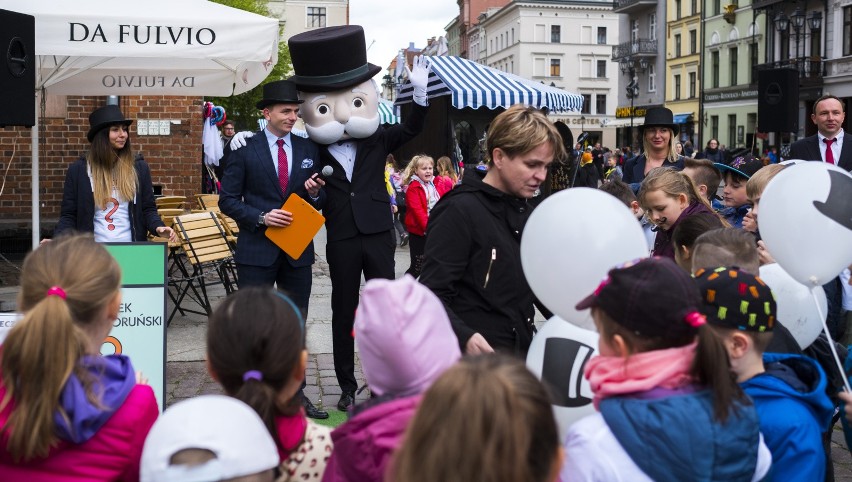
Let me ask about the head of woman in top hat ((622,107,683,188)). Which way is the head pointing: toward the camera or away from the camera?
toward the camera

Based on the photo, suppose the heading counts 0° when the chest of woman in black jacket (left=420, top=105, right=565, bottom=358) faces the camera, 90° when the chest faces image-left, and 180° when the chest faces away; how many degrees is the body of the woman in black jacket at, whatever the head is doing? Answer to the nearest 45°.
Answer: approximately 315°

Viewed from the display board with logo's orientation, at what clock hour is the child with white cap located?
The child with white cap is roughly at 12 o'clock from the display board with logo.

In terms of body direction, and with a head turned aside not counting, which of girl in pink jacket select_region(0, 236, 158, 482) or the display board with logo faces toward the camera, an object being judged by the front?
the display board with logo

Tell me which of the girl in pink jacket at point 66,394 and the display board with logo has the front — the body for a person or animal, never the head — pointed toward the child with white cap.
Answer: the display board with logo

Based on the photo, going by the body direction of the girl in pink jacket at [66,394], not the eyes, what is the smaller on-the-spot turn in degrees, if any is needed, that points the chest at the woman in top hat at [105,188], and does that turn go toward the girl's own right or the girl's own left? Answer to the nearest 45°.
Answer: approximately 45° to the girl's own left

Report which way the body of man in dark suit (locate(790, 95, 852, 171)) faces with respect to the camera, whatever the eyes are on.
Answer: toward the camera

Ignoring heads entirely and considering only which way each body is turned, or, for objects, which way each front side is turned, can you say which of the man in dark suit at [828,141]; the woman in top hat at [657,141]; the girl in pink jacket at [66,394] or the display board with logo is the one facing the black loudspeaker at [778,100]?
the girl in pink jacket

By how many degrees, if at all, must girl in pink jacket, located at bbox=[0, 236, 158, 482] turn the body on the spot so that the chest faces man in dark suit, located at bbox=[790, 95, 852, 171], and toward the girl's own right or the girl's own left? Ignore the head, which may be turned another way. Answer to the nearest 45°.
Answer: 0° — they already face them

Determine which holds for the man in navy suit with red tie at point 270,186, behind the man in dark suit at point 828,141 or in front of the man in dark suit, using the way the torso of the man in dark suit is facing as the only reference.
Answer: in front

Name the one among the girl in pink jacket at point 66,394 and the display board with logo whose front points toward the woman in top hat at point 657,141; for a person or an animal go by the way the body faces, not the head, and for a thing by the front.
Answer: the girl in pink jacket

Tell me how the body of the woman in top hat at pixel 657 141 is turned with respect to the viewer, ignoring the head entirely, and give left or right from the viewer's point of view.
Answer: facing the viewer

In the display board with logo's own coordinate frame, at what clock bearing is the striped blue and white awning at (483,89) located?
The striped blue and white awning is roughly at 7 o'clock from the display board with logo.
